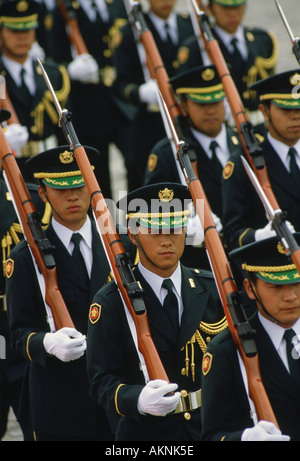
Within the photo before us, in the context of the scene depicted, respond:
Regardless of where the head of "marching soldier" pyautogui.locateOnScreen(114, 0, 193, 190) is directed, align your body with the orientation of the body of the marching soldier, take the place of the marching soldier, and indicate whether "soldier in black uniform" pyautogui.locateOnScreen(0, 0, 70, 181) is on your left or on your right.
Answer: on your right
